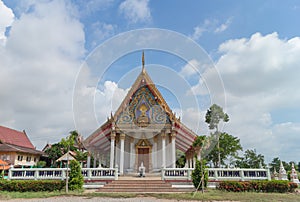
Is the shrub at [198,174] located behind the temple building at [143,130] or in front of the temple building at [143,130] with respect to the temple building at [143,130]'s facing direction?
in front

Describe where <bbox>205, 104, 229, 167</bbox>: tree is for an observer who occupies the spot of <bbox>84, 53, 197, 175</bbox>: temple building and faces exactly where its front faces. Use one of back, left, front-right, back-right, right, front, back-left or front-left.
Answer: back-left

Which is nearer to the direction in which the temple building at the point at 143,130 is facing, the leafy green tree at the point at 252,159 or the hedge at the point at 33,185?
the hedge

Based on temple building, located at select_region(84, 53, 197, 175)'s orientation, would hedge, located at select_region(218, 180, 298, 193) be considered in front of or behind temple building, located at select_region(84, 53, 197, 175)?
in front

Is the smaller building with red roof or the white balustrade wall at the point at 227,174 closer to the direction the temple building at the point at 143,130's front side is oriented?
the white balustrade wall

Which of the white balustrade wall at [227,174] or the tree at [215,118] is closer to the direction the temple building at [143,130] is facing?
the white balustrade wall

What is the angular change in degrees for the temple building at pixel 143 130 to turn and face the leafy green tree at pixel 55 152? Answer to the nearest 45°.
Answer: approximately 135° to its right

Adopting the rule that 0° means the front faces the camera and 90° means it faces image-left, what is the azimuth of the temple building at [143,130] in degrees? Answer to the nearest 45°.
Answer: approximately 0°

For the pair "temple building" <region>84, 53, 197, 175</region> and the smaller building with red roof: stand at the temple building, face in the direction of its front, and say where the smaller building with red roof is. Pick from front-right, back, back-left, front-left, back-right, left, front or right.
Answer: back-right

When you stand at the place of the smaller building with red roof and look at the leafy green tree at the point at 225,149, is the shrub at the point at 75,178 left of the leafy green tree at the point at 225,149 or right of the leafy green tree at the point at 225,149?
right
